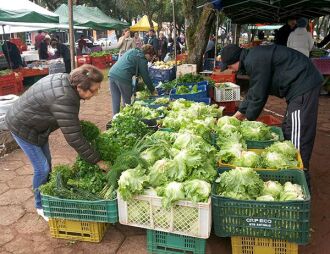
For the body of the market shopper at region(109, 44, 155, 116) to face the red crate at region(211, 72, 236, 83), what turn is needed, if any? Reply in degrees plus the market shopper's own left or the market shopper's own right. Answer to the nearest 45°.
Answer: approximately 45° to the market shopper's own left

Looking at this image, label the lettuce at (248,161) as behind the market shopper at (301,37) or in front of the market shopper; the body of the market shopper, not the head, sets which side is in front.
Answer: behind

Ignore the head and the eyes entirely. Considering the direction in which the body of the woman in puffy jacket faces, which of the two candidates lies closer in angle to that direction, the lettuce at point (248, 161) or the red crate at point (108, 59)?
the lettuce

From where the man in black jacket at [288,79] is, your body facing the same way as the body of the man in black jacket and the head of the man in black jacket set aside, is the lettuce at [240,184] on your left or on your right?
on your left

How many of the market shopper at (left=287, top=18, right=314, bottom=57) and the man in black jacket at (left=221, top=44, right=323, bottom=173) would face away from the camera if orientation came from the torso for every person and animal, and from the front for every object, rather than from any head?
1

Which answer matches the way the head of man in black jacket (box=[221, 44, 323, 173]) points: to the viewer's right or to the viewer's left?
to the viewer's left

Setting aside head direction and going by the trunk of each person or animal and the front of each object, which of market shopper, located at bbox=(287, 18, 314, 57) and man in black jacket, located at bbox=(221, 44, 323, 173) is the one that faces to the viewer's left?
the man in black jacket

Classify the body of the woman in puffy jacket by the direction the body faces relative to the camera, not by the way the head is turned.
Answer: to the viewer's right

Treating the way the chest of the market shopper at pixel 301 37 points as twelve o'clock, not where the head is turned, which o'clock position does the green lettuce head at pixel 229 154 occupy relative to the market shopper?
The green lettuce head is roughly at 6 o'clock from the market shopper.

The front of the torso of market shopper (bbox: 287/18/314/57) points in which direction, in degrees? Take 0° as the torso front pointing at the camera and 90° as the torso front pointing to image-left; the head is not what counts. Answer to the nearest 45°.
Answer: approximately 180°

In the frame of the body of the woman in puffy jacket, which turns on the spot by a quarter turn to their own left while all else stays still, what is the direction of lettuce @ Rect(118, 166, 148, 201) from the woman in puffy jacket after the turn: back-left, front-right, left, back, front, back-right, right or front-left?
back-right

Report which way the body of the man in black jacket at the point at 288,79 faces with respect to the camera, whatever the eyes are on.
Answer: to the viewer's left

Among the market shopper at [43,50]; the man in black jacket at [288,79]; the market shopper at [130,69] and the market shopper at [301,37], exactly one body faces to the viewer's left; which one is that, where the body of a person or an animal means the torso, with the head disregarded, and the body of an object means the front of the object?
the man in black jacket
